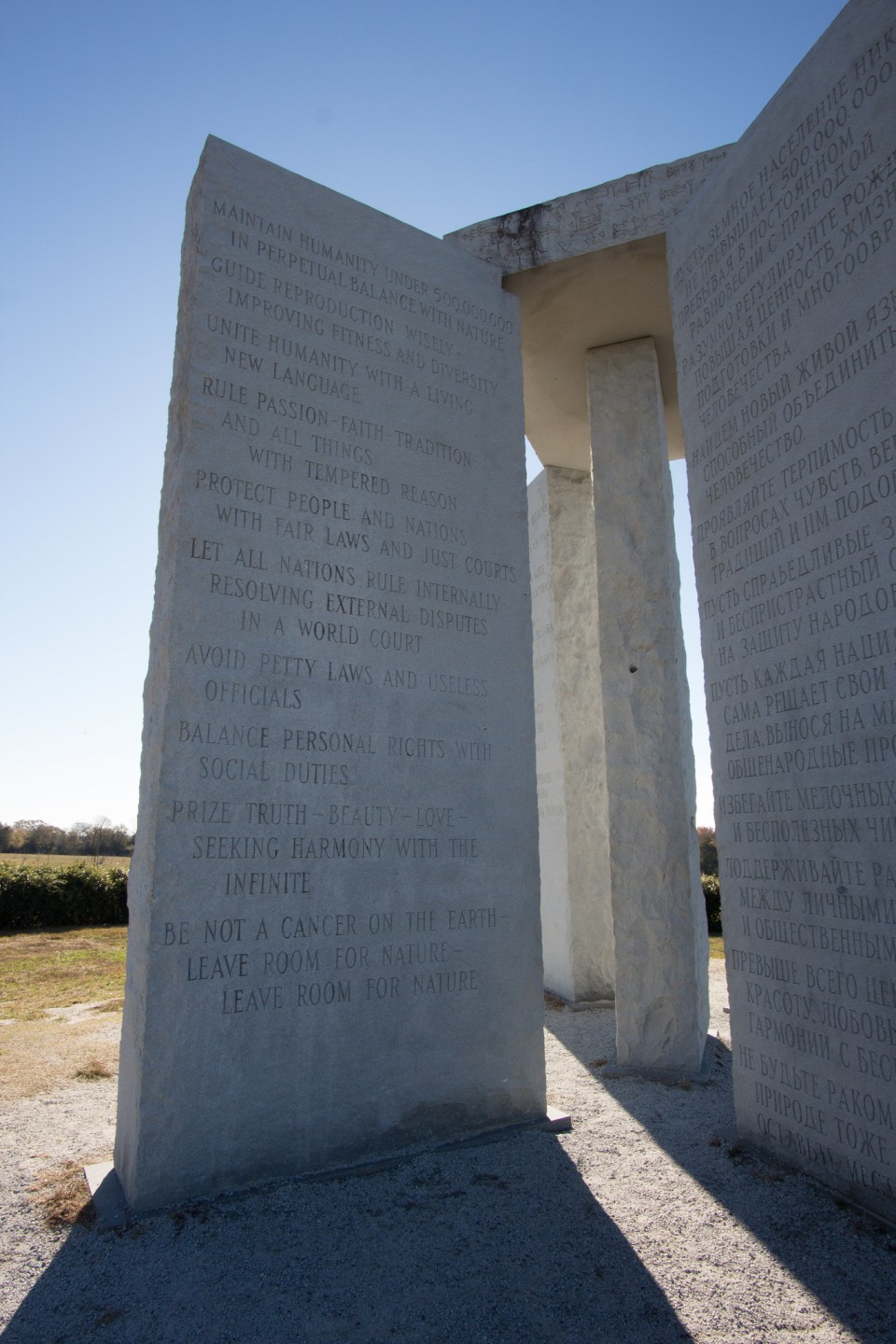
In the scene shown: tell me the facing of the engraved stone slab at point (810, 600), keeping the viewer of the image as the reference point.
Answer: facing the viewer and to the left of the viewer

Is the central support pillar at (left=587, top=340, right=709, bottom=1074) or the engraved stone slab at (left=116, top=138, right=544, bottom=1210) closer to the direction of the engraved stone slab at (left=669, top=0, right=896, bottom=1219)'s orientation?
the engraved stone slab

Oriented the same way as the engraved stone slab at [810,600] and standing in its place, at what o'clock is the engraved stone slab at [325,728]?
the engraved stone slab at [325,728] is roughly at 1 o'clock from the engraved stone slab at [810,600].

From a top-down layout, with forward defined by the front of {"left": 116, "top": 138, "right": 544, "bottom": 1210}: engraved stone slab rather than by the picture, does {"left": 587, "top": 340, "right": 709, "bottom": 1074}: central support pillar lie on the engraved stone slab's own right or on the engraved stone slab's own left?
on the engraved stone slab's own left

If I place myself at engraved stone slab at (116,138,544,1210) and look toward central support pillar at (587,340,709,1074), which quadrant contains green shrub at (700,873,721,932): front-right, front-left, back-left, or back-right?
front-left

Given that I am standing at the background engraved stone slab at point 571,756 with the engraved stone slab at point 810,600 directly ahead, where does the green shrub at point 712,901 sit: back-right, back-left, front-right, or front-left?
back-left

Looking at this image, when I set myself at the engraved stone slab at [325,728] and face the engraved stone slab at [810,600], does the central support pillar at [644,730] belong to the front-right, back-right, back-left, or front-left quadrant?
front-left

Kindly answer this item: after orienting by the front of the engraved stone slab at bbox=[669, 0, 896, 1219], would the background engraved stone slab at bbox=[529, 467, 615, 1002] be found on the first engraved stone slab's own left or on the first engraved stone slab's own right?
on the first engraved stone slab's own right

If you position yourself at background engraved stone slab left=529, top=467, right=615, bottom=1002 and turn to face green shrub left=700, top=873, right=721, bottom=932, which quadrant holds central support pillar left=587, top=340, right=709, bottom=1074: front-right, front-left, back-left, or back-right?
back-right

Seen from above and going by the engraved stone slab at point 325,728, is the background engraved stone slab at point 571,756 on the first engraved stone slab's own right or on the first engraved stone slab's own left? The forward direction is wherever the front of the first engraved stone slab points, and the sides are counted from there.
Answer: on the first engraved stone slab's own left

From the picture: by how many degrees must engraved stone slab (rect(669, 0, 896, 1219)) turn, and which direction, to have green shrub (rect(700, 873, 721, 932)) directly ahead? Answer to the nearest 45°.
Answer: approximately 135° to its right

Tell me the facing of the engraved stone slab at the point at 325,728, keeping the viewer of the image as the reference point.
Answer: facing the viewer and to the right of the viewer

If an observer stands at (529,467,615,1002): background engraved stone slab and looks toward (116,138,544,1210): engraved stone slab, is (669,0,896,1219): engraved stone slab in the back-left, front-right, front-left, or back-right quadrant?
front-left

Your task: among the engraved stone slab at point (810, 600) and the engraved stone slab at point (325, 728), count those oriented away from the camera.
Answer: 0
